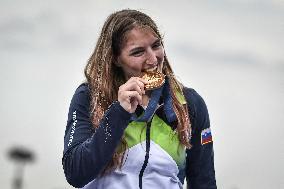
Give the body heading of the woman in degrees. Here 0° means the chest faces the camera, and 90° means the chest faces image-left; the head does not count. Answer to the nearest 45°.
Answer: approximately 0°
